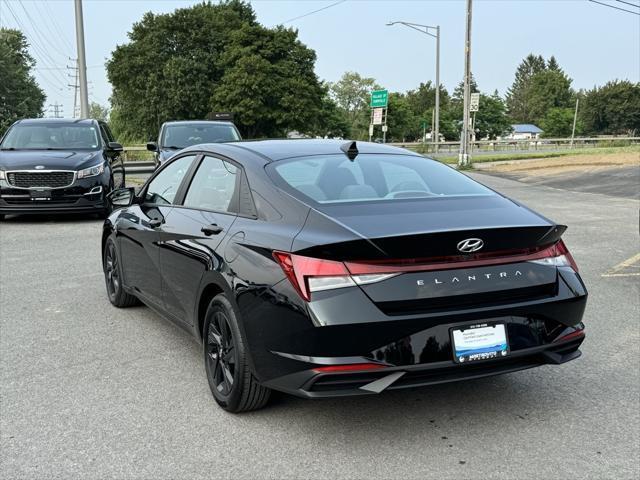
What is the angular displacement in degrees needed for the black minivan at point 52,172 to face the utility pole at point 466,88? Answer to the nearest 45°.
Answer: approximately 135° to its left

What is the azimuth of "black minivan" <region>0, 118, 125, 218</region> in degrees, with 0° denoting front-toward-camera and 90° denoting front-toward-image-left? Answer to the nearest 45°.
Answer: approximately 0°

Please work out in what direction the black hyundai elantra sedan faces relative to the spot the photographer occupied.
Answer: facing away from the viewer and to the left of the viewer

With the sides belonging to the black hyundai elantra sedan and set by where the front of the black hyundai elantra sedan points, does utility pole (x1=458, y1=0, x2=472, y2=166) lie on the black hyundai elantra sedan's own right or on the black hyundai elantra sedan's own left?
on the black hyundai elantra sedan's own right

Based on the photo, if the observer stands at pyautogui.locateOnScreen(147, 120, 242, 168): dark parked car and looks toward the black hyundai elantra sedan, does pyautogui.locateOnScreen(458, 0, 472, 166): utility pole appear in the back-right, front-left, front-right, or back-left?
back-left

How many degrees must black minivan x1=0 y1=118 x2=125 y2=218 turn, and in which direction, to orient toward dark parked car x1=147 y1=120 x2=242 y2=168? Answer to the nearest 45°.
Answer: approximately 135° to its left

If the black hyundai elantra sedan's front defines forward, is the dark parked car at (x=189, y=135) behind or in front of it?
in front

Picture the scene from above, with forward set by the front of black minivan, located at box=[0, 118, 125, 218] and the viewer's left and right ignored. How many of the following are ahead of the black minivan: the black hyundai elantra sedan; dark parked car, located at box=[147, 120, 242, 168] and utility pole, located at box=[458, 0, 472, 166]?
1

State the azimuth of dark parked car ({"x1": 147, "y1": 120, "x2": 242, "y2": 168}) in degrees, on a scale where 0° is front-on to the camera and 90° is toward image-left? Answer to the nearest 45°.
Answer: approximately 0°

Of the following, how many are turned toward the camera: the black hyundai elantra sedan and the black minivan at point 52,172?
1

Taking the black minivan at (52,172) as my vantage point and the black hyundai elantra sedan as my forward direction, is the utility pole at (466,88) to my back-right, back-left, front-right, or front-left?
back-left

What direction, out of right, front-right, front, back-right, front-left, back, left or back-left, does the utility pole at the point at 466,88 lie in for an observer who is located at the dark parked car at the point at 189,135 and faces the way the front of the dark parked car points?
back-left

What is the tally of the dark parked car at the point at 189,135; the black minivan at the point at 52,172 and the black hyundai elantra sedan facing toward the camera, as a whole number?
2

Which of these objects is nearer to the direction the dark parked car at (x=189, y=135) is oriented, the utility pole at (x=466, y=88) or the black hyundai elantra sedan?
the black hyundai elantra sedan

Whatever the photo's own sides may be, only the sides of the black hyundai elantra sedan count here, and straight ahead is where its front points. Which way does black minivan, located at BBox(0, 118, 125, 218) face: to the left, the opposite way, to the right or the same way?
the opposite way
